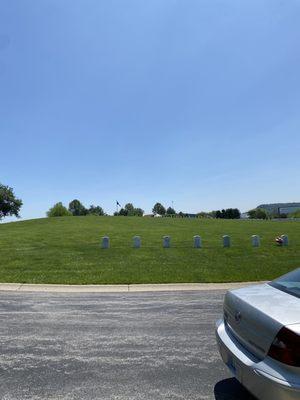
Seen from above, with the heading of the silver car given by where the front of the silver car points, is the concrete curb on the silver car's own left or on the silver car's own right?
on the silver car's own left

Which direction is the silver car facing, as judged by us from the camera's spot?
facing away from the viewer and to the right of the viewer
